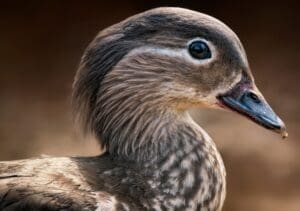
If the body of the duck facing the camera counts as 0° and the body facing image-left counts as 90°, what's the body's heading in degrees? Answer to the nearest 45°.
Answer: approximately 270°
